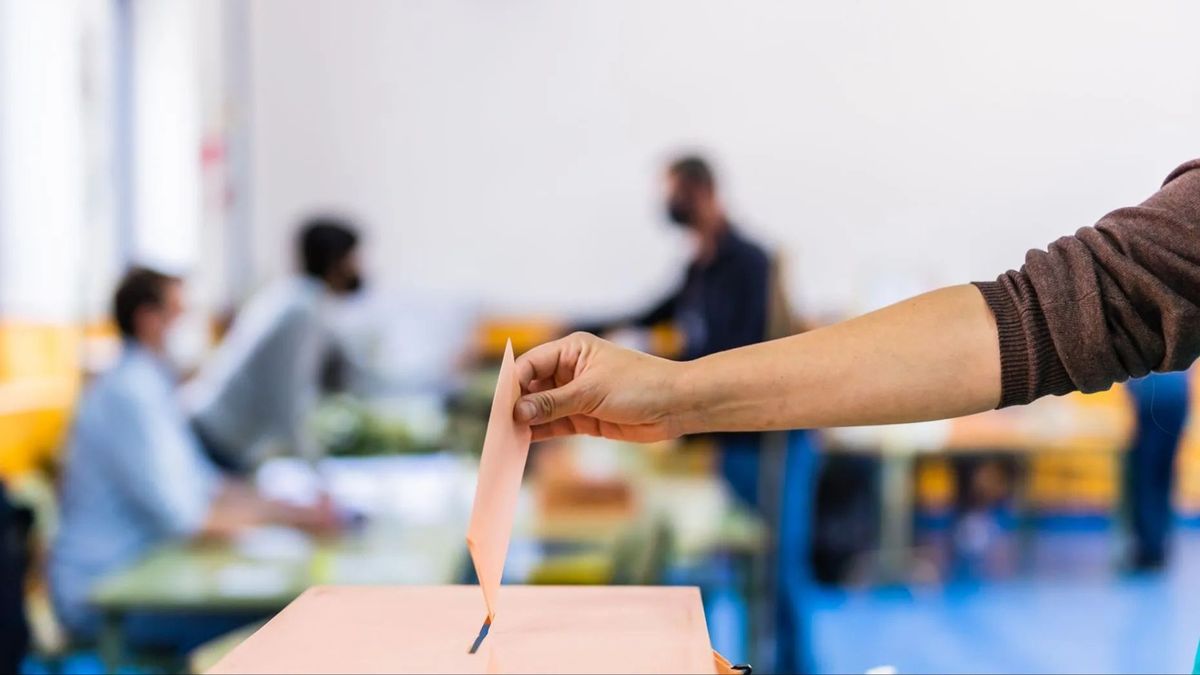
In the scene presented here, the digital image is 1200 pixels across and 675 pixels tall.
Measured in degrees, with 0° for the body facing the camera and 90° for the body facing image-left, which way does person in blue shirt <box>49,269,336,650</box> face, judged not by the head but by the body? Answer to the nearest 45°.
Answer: approximately 270°

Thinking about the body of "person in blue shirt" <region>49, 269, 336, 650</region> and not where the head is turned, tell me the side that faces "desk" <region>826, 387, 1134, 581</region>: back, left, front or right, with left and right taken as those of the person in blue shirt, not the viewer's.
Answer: front

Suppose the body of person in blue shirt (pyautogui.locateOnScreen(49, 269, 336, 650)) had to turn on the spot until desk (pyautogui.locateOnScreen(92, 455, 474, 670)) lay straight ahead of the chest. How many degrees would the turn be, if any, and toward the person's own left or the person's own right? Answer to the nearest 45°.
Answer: approximately 45° to the person's own right

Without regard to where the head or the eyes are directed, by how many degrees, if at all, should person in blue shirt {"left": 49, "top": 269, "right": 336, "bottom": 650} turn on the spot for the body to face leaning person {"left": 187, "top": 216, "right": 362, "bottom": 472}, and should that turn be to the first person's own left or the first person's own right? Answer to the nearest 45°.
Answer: approximately 45° to the first person's own left

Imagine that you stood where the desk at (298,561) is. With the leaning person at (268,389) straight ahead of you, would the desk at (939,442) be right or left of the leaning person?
right

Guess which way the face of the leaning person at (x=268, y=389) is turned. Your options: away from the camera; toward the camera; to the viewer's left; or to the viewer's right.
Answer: to the viewer's right

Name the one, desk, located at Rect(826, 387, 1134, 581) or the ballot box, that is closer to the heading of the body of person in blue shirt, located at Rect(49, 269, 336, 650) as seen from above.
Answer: the desk

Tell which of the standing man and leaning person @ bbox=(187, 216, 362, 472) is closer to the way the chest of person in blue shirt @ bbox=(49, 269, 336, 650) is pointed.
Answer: the standing man

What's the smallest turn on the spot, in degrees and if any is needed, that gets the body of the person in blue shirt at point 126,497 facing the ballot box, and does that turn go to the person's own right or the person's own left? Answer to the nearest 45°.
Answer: approximately 90° to the person's own right

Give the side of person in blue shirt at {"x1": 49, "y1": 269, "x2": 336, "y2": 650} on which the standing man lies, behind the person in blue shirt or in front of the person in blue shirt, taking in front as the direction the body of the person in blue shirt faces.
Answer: in front
